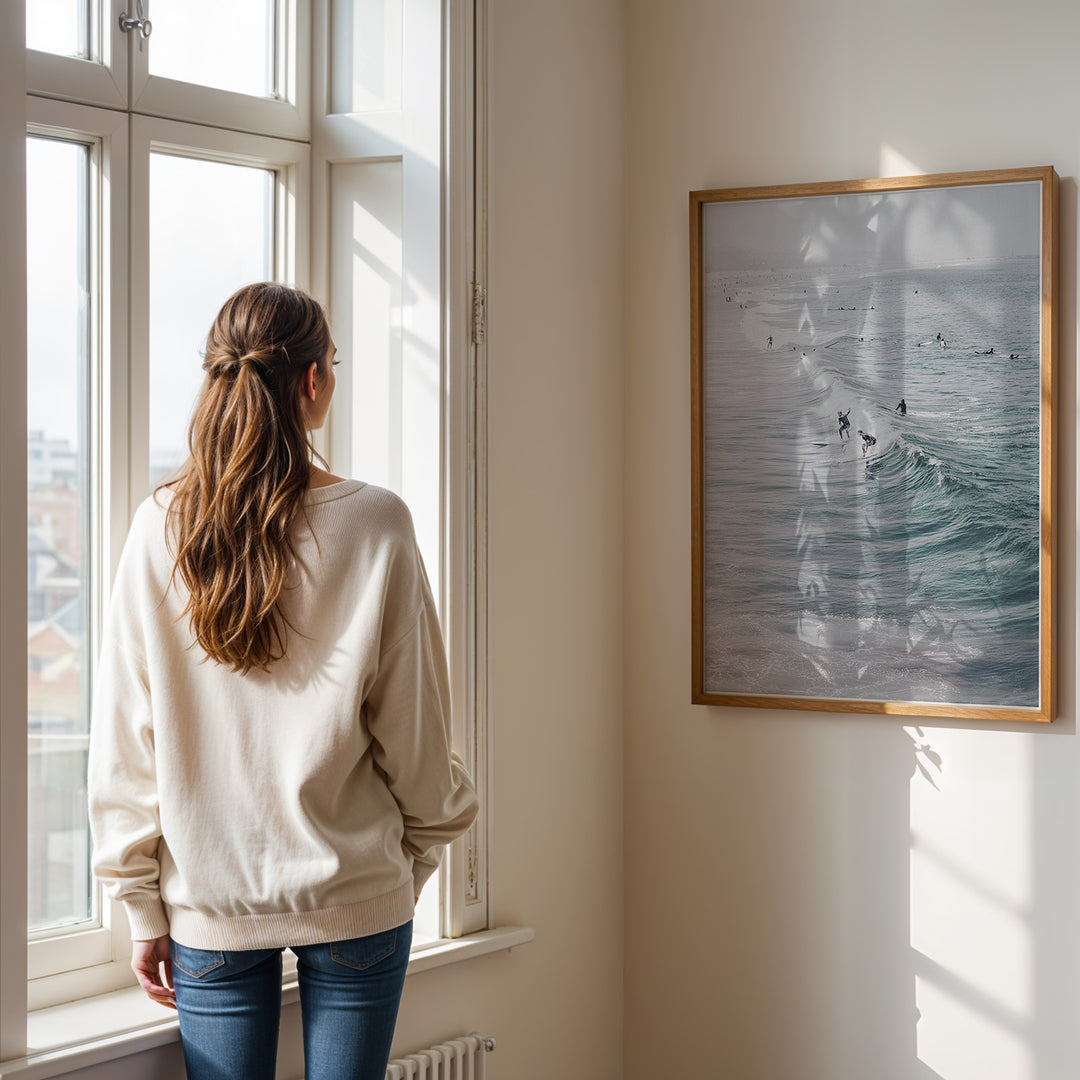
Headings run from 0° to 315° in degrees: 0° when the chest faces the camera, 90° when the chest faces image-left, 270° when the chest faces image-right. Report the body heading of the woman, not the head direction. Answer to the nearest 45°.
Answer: approximately 180°

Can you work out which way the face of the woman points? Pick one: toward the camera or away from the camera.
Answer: away from the camera

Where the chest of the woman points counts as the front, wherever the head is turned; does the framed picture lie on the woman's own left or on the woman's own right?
on the woman's own right

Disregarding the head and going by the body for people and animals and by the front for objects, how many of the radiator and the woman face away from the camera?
1
